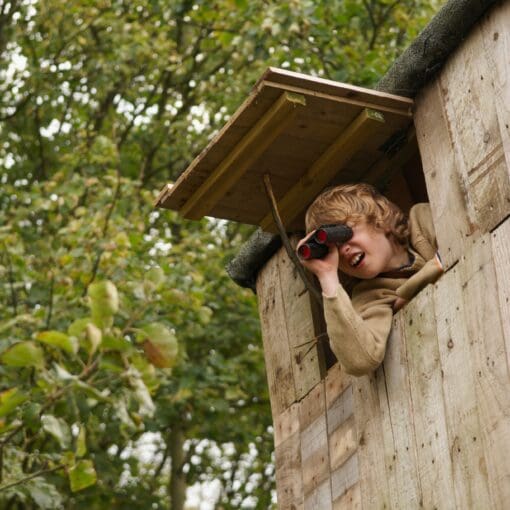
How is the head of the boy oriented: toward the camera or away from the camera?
toward the camera

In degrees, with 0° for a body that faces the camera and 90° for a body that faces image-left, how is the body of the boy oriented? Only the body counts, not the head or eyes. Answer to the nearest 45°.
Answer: approximately 45°
